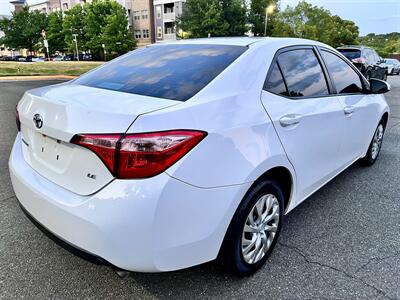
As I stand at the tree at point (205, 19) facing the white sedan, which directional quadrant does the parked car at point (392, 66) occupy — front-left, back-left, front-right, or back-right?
front-left

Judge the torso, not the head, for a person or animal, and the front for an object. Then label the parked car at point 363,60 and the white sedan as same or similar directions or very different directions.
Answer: same or similar directions

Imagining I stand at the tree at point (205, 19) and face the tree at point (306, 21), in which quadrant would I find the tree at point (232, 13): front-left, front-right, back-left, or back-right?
front-left

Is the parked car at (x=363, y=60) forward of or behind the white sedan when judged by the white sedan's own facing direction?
forward

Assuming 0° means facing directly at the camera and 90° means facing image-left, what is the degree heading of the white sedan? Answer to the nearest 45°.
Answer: approximately 225°

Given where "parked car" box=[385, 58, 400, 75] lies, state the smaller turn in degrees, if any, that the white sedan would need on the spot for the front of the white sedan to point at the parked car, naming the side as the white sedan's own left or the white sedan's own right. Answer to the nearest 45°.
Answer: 0° — it already faces it

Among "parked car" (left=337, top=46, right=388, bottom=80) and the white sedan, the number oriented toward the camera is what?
0

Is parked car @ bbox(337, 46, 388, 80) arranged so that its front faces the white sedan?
no

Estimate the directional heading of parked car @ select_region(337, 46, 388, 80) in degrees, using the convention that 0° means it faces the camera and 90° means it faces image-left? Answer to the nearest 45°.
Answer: approximately 225°

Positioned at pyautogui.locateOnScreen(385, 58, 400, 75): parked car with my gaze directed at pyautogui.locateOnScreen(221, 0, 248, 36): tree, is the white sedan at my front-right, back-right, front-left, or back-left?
back-left

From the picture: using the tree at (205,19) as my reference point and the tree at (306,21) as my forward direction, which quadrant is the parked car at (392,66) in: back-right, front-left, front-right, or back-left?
front-right

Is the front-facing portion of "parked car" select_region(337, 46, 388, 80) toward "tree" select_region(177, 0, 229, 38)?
no

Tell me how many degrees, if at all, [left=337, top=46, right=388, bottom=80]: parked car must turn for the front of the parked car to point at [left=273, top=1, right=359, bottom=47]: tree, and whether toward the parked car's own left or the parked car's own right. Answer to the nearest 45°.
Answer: approximately 45° to the parked car's own left

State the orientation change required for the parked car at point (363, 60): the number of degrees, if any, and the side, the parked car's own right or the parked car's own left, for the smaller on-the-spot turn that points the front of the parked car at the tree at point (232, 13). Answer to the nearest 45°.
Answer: approximately 90° to the parked car's own left
